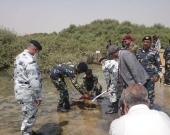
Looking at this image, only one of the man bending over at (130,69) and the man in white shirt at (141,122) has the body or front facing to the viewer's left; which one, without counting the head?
the man bending over

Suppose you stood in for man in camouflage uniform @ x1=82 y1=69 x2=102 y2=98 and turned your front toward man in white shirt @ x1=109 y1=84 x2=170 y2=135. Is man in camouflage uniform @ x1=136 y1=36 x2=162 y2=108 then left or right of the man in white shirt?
left

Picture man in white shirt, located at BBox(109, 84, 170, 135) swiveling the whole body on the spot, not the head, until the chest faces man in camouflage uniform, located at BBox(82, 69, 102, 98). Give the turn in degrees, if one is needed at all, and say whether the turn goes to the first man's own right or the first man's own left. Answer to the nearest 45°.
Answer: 0° — they already face them

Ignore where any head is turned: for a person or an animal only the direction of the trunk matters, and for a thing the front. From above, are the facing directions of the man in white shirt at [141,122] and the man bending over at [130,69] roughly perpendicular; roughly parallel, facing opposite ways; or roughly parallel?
roughly perpendicular

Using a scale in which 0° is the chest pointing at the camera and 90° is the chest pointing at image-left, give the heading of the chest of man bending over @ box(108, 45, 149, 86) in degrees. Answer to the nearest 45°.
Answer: approximately 90°

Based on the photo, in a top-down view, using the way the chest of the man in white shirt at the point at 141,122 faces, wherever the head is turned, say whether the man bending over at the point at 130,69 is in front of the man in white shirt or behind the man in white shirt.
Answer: in front

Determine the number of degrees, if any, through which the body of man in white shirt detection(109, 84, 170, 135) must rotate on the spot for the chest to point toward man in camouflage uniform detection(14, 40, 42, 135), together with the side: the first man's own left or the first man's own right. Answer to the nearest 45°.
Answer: approximately 45° to the first man's own left

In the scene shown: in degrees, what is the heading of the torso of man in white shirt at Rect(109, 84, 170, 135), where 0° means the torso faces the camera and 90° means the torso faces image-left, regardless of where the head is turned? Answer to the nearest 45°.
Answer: approximately 180°

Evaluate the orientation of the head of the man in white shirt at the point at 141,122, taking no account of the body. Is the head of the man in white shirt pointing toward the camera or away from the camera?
away from the camera

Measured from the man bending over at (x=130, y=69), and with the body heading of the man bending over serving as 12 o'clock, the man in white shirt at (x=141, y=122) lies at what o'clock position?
The man in white shirt is roughly at 9 o'clock from the man bending over.

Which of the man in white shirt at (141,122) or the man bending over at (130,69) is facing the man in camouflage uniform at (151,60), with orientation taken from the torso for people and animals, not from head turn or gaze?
the man in white shirt

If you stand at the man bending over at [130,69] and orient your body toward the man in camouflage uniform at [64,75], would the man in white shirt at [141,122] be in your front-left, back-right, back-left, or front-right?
back-left

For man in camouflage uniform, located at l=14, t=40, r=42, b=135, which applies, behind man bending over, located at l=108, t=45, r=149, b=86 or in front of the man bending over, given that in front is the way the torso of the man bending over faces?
in front

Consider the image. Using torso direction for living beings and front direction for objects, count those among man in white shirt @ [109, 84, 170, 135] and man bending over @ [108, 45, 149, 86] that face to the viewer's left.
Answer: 1

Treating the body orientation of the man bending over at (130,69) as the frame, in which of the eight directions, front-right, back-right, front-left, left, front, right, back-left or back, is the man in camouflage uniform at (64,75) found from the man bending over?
front-right
